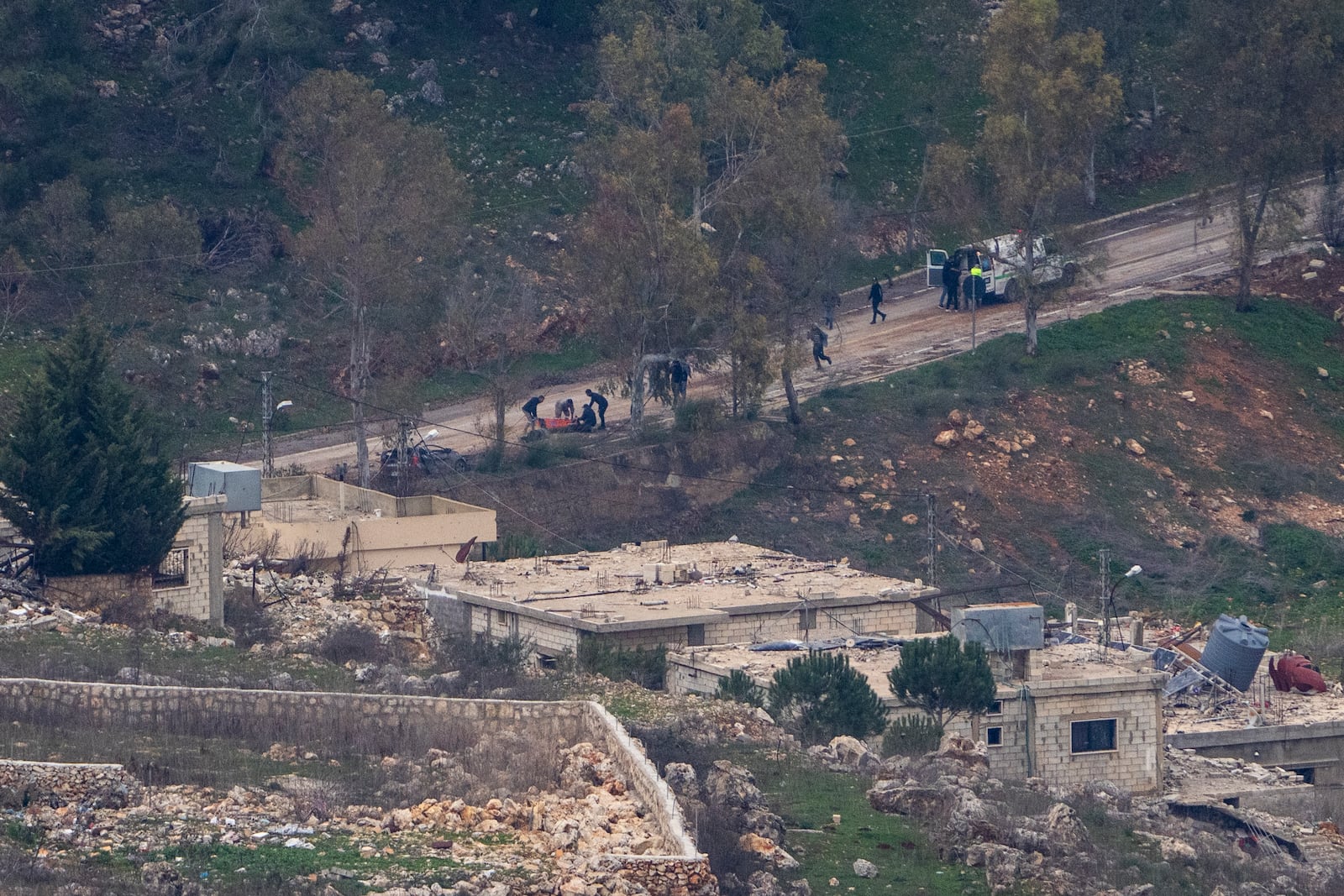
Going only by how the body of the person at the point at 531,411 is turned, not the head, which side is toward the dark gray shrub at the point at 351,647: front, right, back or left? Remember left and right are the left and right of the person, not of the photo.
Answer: right

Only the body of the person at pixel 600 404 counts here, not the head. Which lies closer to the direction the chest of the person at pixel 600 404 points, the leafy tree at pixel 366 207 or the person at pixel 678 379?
the leafy tree

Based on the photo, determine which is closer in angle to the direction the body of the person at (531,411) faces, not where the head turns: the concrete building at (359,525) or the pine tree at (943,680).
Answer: the pine tree

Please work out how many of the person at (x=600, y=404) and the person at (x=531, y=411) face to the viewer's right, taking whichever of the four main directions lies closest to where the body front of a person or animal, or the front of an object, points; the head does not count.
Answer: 1

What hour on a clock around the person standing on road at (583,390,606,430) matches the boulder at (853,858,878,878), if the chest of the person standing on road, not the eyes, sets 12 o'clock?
The boulder is roughly at 9 o'clock from the person standing on road.

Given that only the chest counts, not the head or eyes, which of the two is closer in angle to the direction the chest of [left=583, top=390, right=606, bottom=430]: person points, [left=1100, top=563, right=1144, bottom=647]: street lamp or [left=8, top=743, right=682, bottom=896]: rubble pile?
the rubble pile

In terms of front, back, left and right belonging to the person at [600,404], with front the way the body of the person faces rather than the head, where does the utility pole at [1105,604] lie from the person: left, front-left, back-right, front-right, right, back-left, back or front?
back-left

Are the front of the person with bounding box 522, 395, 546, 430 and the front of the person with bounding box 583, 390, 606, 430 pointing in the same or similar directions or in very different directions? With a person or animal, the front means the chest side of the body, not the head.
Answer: very different directions

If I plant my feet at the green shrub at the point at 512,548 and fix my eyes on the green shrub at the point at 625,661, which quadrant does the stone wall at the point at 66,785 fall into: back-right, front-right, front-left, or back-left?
front-right

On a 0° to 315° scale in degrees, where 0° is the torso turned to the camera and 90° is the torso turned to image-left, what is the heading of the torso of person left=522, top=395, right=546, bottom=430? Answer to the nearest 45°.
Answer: approximately 270°

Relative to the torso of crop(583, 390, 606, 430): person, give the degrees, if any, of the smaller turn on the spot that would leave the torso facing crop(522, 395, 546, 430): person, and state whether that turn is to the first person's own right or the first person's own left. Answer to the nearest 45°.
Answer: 0° — they already face them

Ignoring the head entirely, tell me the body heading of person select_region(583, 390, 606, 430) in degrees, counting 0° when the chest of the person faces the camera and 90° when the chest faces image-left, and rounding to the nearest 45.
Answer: approximately 90°
